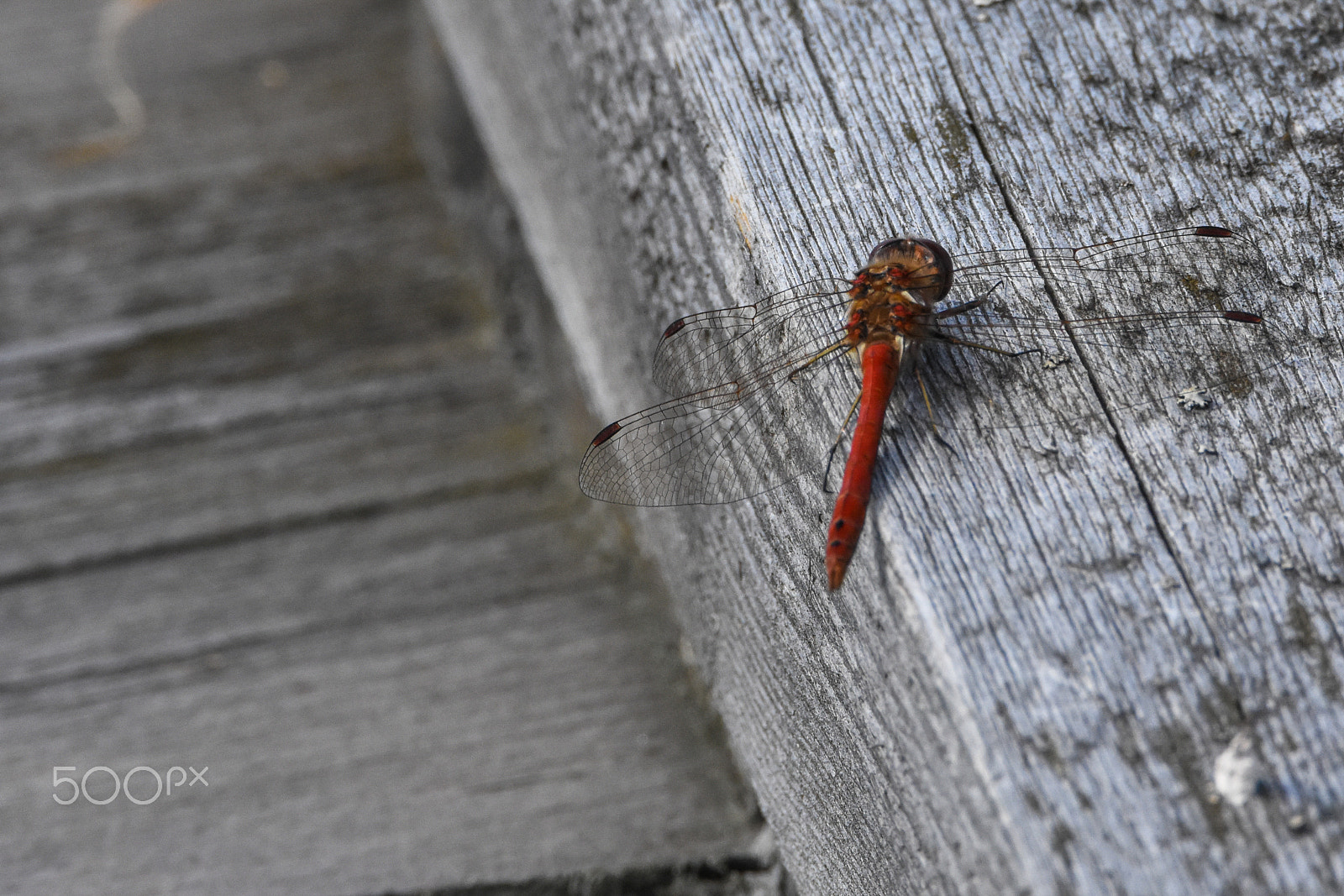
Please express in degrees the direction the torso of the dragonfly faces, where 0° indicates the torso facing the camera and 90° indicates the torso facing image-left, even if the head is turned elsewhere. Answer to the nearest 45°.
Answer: approximately 180°
